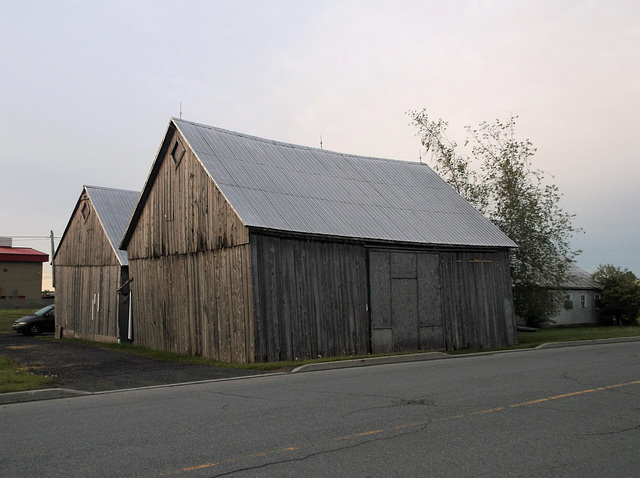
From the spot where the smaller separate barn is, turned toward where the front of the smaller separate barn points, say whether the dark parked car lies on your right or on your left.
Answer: on your right

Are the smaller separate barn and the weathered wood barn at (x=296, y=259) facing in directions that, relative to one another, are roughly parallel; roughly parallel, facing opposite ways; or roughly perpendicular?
roughly perpendicular

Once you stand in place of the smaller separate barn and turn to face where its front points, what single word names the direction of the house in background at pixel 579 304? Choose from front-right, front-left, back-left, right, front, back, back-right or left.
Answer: back-left

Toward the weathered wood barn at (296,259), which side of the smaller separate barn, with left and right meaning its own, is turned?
left

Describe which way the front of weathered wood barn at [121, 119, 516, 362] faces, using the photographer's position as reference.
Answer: facing the viewer and to the right of the viewer

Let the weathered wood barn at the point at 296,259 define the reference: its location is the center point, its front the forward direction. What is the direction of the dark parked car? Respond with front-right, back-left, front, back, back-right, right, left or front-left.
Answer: back

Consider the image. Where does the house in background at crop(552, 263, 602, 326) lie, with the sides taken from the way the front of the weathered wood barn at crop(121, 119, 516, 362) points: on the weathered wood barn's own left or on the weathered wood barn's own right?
on the weathered wood barn's own left

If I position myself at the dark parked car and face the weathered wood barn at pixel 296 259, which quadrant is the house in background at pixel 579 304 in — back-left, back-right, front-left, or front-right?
front-left

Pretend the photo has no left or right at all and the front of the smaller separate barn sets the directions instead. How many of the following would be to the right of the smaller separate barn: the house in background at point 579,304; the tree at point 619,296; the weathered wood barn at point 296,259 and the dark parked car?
1

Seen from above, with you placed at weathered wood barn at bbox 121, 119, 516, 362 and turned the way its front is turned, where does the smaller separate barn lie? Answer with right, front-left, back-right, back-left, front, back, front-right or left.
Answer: back

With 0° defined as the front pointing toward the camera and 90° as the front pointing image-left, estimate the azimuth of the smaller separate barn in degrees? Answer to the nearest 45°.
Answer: approximately 45°

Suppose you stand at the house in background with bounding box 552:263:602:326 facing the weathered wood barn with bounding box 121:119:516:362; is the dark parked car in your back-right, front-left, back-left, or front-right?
front-right

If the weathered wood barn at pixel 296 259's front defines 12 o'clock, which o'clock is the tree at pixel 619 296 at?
The tree is roughly at 9 o'clock from the weathered wood barn.

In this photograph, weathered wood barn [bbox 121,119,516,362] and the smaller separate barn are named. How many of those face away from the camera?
0
